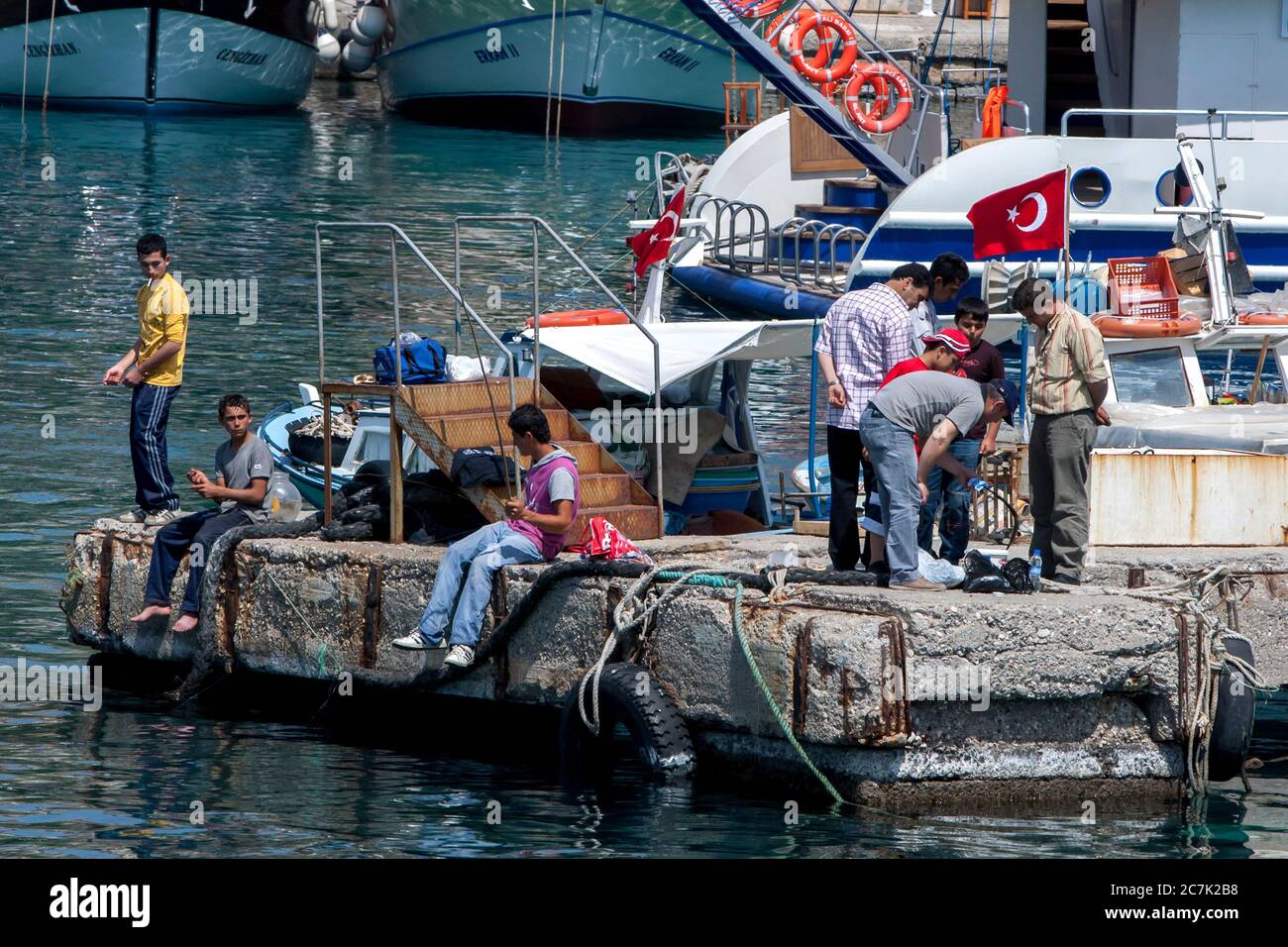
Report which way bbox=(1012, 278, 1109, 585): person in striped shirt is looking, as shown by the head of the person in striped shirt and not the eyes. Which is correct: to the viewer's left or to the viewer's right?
to the viewer's left

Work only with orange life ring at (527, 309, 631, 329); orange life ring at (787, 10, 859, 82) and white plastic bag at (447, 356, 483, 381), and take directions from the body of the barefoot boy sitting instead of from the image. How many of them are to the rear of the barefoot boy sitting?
3

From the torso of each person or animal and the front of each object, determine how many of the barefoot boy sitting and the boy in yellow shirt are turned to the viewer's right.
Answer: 0

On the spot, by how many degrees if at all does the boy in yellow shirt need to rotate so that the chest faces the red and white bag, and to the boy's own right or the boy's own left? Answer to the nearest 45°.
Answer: approximately 90° to the boy's own left

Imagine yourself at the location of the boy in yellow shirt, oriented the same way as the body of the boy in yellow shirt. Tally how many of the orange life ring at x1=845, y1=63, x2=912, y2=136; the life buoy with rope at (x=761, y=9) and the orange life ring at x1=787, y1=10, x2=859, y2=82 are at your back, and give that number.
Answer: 3
